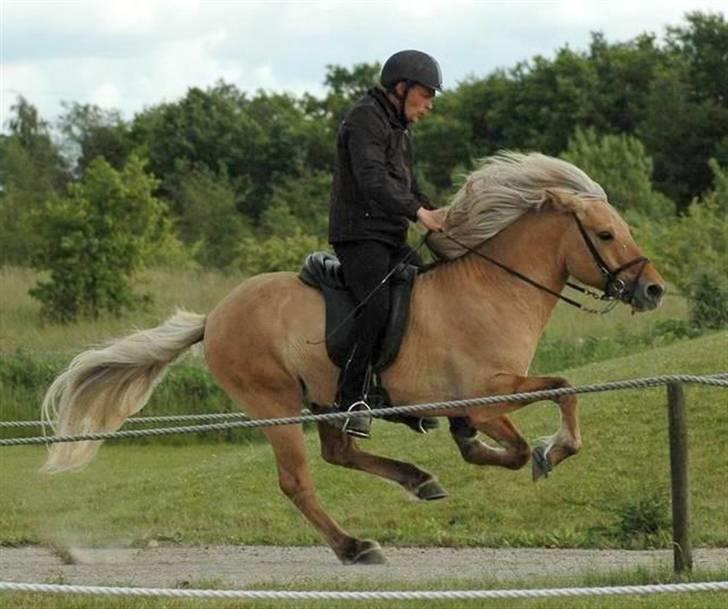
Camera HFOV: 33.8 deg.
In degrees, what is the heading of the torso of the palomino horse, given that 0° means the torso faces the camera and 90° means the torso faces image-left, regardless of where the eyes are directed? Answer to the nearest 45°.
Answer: approximately 270°

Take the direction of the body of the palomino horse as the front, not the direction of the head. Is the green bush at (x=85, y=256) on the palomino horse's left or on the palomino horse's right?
on the palomino horse's left

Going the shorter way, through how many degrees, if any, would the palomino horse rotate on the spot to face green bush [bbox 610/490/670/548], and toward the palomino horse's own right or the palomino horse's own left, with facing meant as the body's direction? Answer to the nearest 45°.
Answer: approximately 45° to the palomino horse's own left

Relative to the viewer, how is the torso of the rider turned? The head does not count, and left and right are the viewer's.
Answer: facing to the right of the viewer

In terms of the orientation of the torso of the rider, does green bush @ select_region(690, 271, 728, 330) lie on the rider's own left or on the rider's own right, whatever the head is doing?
on the rider's own left

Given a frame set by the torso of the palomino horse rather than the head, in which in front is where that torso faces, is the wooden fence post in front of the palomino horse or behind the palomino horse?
in front

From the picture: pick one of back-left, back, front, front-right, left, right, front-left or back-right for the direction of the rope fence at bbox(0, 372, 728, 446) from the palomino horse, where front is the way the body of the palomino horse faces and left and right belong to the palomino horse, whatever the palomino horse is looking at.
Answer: right

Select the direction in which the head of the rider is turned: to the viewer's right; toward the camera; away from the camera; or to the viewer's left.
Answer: to the viewer's right
